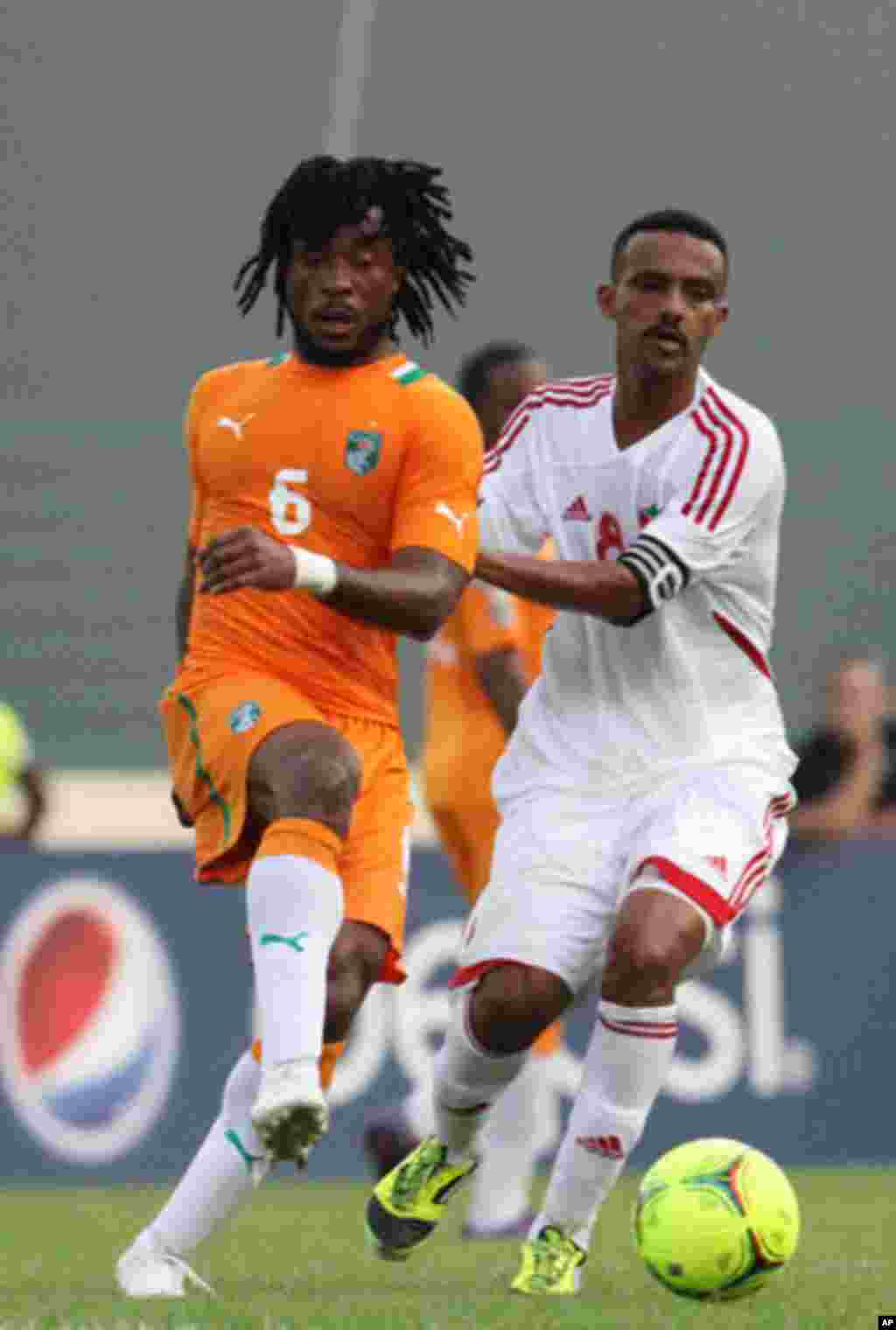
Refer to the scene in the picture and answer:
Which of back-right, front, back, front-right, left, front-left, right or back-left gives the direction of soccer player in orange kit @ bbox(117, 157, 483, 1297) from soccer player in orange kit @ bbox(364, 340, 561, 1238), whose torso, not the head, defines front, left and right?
right

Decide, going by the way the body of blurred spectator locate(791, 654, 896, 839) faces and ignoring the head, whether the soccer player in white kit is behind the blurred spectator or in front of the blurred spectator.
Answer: in front

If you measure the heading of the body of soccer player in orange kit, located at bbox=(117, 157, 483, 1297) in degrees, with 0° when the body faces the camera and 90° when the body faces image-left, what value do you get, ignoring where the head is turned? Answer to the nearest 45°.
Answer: approximately 0°

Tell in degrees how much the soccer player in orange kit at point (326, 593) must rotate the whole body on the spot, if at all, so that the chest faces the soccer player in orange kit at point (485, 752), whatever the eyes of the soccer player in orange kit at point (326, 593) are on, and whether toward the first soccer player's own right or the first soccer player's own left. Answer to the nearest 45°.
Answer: approximately 180°

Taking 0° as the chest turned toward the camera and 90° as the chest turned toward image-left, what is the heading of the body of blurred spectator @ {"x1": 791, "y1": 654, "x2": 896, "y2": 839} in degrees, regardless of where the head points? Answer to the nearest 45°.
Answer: approximately 0°

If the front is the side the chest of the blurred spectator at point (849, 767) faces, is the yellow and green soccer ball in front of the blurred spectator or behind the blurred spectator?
in front
